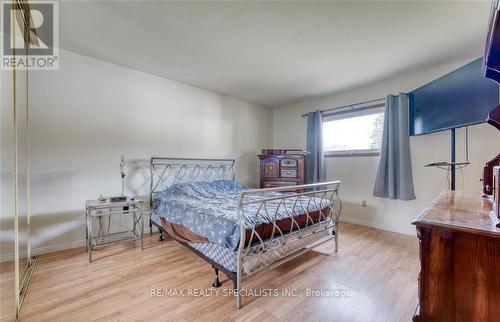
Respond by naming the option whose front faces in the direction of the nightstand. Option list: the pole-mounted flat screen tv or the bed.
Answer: the pole-mounted flat screen tv

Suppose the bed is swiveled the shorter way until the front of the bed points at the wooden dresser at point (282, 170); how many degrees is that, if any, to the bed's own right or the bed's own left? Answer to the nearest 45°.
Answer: approximately 135° to the bed's own left

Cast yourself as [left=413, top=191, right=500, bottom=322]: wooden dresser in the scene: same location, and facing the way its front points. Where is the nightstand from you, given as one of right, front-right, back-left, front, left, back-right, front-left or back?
front

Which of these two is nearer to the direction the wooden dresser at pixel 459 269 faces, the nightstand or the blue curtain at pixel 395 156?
the nightstand

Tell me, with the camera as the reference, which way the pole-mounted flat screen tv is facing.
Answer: facing the viewer and to the left of the viewer

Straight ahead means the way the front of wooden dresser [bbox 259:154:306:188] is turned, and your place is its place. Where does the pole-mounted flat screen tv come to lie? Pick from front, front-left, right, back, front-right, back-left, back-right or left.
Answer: front-left

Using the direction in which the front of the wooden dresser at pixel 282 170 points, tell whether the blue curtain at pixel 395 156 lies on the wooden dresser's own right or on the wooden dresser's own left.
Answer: on the wooden dresser's own left

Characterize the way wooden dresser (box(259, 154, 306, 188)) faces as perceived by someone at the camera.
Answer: facing the viewer

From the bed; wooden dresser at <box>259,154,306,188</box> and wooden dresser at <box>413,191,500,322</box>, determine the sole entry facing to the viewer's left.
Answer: wooden dresser at <box>413,191,500,322</box>

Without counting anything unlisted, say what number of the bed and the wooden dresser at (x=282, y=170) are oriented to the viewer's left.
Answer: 0

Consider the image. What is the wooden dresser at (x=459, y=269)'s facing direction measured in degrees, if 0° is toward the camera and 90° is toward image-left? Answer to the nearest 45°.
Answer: approximately 90°

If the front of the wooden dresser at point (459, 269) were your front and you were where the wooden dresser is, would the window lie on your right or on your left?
on your right

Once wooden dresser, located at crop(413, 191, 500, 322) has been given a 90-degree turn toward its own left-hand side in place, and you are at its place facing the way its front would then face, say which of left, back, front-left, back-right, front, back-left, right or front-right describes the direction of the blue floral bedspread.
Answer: right

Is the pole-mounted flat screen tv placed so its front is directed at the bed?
yes

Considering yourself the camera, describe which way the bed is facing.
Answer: facing the viewer and to the right of the viewer

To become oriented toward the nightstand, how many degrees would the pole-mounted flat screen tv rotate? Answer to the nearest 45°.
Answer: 0° — it already faces it

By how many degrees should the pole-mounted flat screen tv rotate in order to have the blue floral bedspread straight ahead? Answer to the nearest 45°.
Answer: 0° — it already faces it

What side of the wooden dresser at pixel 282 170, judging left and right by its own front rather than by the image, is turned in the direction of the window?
left

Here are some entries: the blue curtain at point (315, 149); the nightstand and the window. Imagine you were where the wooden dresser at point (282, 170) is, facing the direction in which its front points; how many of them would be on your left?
2

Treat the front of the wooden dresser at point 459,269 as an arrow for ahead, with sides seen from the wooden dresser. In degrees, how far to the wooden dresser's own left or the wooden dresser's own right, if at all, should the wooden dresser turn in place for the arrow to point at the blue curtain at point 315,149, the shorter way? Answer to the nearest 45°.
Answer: approximately 45° to the wooden dresser's own right
